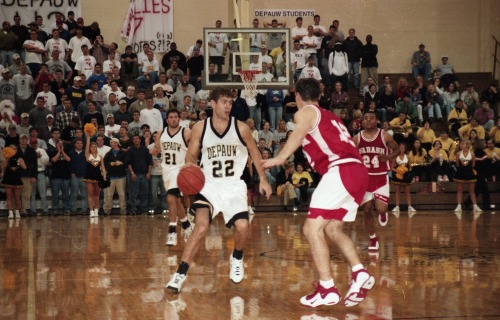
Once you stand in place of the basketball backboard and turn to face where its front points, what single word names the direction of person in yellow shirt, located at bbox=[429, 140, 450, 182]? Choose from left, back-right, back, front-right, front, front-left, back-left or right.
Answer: left

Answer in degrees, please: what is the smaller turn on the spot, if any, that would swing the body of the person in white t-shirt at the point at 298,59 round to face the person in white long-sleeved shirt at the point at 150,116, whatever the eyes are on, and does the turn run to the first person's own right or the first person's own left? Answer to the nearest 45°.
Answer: approximately 45° to the first person's own right

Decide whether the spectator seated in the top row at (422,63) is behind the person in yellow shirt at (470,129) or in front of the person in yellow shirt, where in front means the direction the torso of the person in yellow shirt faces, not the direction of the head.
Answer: behind

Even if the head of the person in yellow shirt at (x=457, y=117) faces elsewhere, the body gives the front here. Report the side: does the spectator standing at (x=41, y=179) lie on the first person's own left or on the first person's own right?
on the first person's own right

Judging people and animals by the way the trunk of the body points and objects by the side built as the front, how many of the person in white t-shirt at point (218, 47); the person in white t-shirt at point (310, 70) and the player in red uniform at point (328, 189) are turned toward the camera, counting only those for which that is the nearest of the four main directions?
2

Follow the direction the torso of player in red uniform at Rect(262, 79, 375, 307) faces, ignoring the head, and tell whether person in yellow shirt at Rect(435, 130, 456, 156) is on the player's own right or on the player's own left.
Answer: on the player's own right

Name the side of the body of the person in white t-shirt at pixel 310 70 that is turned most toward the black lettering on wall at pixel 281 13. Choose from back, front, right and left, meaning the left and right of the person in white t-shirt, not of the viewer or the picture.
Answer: back

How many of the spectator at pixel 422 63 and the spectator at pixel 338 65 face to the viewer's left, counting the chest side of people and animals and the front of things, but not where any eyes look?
0
